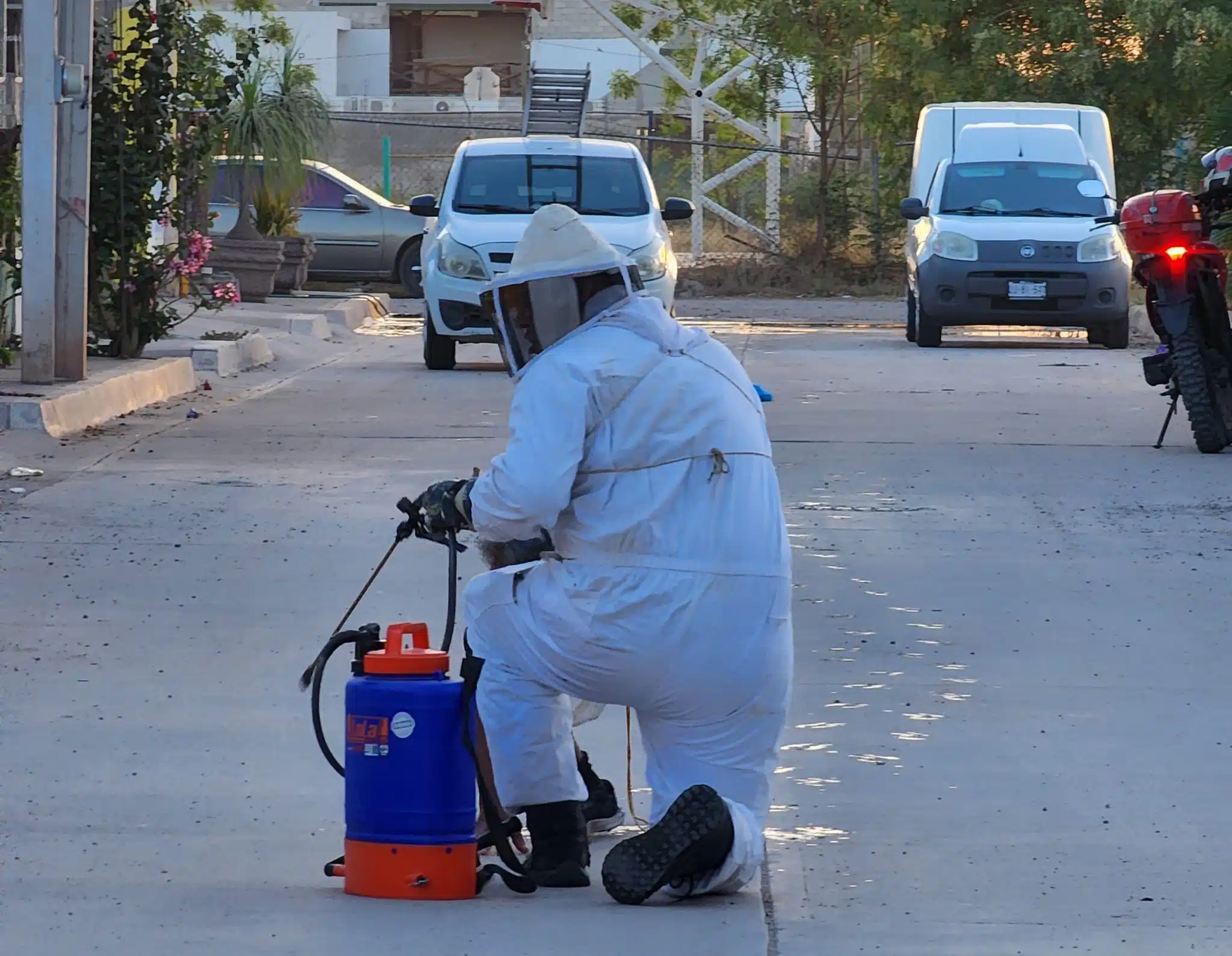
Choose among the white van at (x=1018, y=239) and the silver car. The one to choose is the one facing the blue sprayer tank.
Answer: the white van

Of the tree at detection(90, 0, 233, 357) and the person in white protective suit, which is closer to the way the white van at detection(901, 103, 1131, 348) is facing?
the person in white protective suit

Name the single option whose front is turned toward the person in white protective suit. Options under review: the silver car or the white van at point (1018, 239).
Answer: the white van

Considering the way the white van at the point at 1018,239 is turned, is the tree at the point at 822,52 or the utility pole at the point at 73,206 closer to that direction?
the utility pole

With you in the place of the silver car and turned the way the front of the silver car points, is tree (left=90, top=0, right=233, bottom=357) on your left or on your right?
on your right

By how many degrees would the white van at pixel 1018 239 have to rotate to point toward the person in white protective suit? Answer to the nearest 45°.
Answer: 0° — it already faces them

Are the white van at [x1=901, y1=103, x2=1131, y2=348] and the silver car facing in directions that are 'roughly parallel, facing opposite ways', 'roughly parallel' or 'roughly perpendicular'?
roughly perpendicular

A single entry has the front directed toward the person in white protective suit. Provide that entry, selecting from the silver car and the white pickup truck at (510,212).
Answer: the white pickup truck

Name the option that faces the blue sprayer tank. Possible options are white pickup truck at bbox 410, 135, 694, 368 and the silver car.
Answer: the white pickup truck

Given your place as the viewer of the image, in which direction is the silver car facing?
facing to the right of the viewer

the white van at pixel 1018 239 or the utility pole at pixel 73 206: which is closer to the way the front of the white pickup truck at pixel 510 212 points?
the utility pole

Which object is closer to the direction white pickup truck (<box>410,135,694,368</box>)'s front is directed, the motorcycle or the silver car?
the motorcycle
